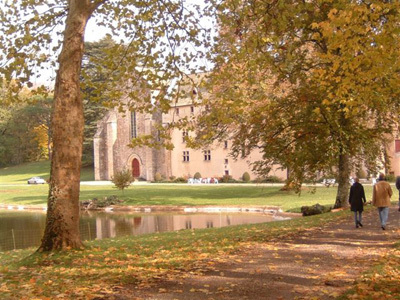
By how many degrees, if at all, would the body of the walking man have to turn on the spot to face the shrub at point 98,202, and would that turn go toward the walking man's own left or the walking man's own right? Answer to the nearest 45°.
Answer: approximately 45° to the walking man's own left

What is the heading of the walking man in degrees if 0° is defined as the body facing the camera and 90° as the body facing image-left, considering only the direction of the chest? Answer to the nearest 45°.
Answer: approximately 180°

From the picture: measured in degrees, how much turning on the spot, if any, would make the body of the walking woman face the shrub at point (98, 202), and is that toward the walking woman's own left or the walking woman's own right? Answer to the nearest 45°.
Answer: approximately 45° to the walking woman's own left

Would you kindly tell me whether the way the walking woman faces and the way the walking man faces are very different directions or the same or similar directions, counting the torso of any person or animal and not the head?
same or similar directions

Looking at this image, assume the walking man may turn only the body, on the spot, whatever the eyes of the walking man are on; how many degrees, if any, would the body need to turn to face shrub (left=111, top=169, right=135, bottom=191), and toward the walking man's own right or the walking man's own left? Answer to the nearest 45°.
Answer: approximately 45° to the walking man's own left

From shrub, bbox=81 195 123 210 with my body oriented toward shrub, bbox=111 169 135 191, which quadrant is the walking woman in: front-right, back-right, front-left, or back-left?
back-right

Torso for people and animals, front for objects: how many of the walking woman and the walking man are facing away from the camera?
2

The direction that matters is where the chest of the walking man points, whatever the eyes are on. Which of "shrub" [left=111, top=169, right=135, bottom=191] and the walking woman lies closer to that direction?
the shrub

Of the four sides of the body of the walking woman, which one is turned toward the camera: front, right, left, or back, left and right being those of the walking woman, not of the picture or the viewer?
back
